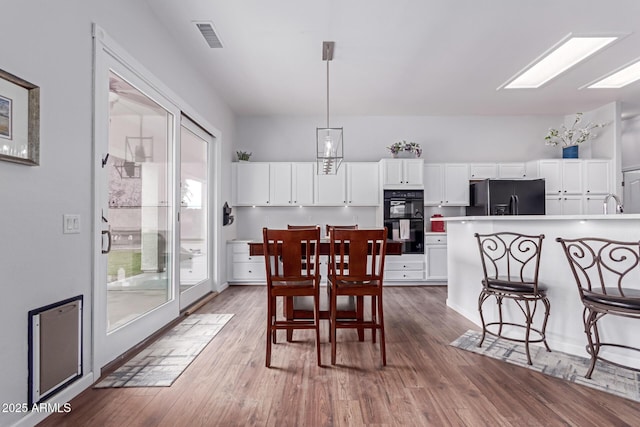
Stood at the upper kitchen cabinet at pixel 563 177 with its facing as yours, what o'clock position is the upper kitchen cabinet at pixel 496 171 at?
the upper kitchen cabinet at pixel 496 171 is roughly at 2 o'clock from the upper kitchen cabinet at pixel 563 177.

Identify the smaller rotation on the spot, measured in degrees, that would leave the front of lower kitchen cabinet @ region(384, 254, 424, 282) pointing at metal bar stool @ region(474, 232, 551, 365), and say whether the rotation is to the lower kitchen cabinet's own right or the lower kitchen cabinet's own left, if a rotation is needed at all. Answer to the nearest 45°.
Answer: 0° — it already faces it

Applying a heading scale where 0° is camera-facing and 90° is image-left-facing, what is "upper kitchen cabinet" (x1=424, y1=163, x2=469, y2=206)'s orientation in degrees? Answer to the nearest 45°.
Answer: approximately 0°

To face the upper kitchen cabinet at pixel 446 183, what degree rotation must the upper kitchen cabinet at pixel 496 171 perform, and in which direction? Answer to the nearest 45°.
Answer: approximately 45° to its right

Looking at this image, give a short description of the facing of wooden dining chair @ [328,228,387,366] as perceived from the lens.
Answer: facing away from the viewer

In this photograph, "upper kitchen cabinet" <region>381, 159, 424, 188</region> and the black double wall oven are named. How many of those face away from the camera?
0

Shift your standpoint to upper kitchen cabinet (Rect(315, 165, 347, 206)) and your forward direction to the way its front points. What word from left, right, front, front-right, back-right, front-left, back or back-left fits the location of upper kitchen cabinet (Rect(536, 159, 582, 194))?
left

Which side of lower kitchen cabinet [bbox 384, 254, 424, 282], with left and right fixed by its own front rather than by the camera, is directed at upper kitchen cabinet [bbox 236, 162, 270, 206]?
right

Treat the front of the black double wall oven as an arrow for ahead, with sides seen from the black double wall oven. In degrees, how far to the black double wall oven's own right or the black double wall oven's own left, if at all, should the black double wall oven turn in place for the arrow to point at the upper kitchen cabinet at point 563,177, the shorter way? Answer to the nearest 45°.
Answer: approximately 90° to the black double wall oven's own left

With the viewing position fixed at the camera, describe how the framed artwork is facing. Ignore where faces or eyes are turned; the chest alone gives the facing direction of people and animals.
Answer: facing the viewer and to the right of the viewer

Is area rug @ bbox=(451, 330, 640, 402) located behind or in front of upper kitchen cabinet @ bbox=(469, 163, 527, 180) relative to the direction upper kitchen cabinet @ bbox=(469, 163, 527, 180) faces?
in front

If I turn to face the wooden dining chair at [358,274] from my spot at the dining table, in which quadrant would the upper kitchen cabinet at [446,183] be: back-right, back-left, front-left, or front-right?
back-left

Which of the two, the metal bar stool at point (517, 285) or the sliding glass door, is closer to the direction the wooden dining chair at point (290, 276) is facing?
the sliding glass door
